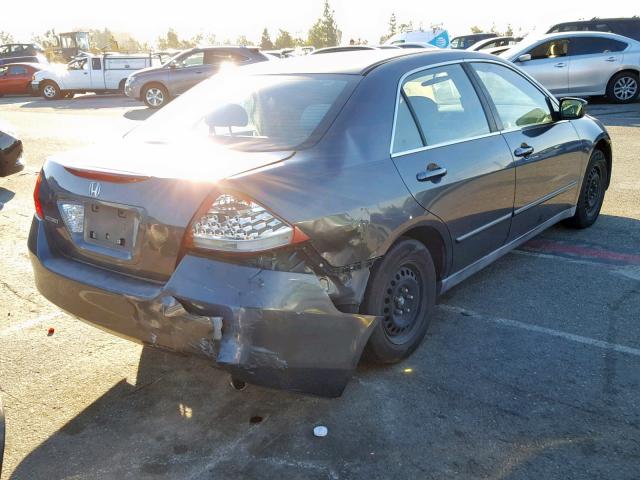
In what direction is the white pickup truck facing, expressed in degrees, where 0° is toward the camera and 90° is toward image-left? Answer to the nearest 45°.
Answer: approximately 90°

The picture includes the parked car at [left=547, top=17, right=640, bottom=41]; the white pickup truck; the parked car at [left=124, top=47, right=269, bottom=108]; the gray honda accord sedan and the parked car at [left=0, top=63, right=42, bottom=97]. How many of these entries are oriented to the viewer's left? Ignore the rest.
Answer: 4

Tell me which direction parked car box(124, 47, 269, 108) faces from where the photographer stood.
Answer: facing to the left of the viewer

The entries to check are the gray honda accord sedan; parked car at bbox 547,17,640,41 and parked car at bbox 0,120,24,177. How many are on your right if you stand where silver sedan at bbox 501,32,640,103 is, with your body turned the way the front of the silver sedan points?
1

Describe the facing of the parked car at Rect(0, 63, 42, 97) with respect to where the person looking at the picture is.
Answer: facing to the left of the viewer

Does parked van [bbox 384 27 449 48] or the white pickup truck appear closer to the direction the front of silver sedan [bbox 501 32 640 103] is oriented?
the white pickup truck

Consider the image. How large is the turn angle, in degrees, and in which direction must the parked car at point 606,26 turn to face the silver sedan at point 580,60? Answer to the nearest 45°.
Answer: approximately 90° to its left

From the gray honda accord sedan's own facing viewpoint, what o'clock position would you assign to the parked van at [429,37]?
The parked van is roughly at 11 o'clock from the gray honda accord sedan.

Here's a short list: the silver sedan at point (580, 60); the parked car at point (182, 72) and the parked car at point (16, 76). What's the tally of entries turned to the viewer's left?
3

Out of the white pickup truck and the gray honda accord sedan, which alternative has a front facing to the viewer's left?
the white pickup truck

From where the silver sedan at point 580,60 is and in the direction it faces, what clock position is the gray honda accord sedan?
The gray honda accord sedan is roughly at 9 o'clock from the silver sedan.

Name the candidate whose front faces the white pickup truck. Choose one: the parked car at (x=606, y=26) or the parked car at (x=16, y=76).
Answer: the parked car at (x=606, y=26)

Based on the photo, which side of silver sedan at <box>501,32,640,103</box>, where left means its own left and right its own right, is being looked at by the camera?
left

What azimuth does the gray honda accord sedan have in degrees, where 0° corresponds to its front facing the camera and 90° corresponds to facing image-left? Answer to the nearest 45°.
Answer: approximately 225°

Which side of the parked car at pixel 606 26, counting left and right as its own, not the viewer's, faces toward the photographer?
left

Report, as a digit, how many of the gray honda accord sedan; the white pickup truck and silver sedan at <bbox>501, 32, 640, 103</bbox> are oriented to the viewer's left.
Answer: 2

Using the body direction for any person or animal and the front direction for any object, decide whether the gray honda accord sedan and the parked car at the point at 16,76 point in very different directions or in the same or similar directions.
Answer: very different directions

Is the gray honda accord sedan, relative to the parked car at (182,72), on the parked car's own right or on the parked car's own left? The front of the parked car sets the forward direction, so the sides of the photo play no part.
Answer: on the parked car's own left
